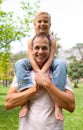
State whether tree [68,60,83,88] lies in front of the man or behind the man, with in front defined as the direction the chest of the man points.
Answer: behind

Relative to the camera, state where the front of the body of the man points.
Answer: toward the camera
